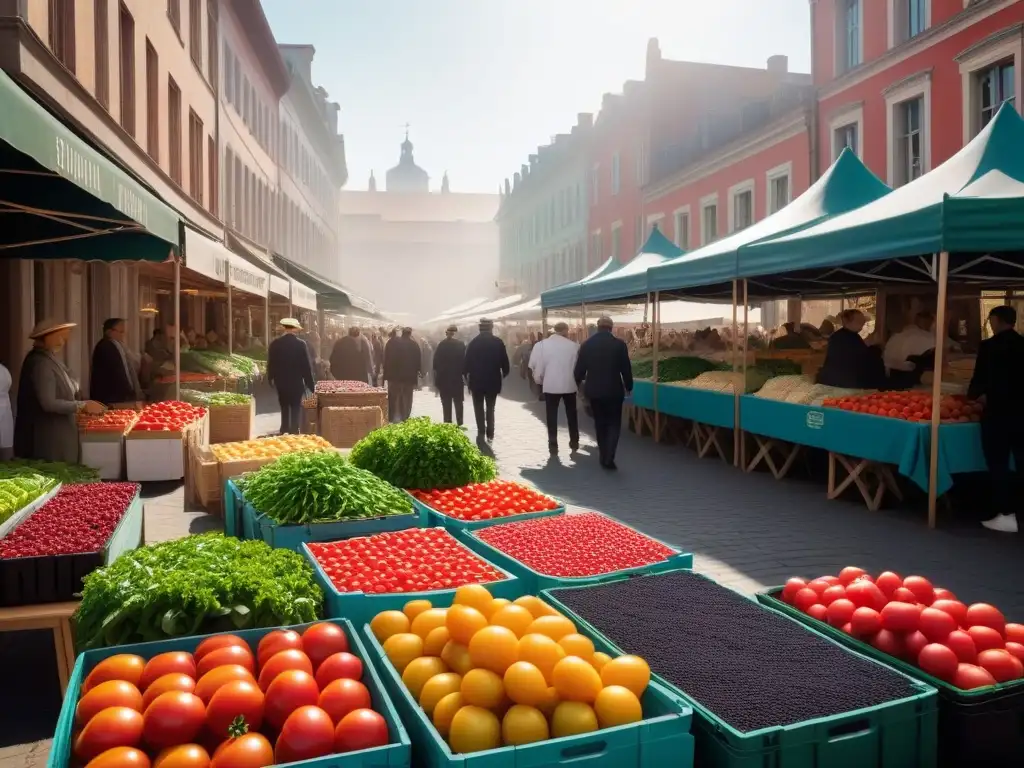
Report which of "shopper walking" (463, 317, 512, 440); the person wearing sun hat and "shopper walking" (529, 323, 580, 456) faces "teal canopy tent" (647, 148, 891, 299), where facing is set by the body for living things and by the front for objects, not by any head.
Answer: the person wearing sun hat

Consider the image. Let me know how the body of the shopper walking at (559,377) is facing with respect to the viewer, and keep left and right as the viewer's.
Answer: facing away from the viewer

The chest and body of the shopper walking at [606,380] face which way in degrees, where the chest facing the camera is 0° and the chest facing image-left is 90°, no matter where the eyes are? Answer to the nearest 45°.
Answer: approximately 180°

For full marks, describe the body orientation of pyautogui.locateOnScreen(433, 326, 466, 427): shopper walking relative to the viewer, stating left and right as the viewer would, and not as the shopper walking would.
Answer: facing away from the viewer

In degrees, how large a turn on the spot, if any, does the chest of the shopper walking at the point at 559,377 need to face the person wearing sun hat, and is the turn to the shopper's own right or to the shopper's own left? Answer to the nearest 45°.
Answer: approximately 135° to the shopper's own left

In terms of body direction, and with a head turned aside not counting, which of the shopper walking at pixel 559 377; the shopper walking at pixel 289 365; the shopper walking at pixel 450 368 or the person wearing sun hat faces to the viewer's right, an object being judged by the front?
the person wearing sun hat

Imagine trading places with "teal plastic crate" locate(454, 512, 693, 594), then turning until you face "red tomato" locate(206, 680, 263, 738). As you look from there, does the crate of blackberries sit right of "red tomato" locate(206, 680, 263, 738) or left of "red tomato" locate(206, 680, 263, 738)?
left

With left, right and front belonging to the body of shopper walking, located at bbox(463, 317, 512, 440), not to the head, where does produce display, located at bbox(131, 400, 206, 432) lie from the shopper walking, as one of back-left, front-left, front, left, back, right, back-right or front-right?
back-left

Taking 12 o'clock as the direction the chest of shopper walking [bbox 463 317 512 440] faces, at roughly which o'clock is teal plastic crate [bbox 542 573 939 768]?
The teal plastic crate is roughly at 6 o'clock from the shopper walking.

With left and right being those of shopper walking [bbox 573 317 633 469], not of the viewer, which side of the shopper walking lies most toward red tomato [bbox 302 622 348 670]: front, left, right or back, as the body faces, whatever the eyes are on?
back
